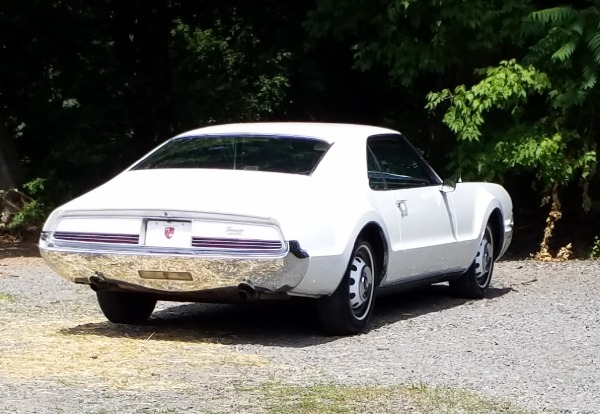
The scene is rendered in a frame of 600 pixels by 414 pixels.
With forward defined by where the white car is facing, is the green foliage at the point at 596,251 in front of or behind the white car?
in front

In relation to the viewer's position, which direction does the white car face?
facing away from the viewer and to the right of the viewer
